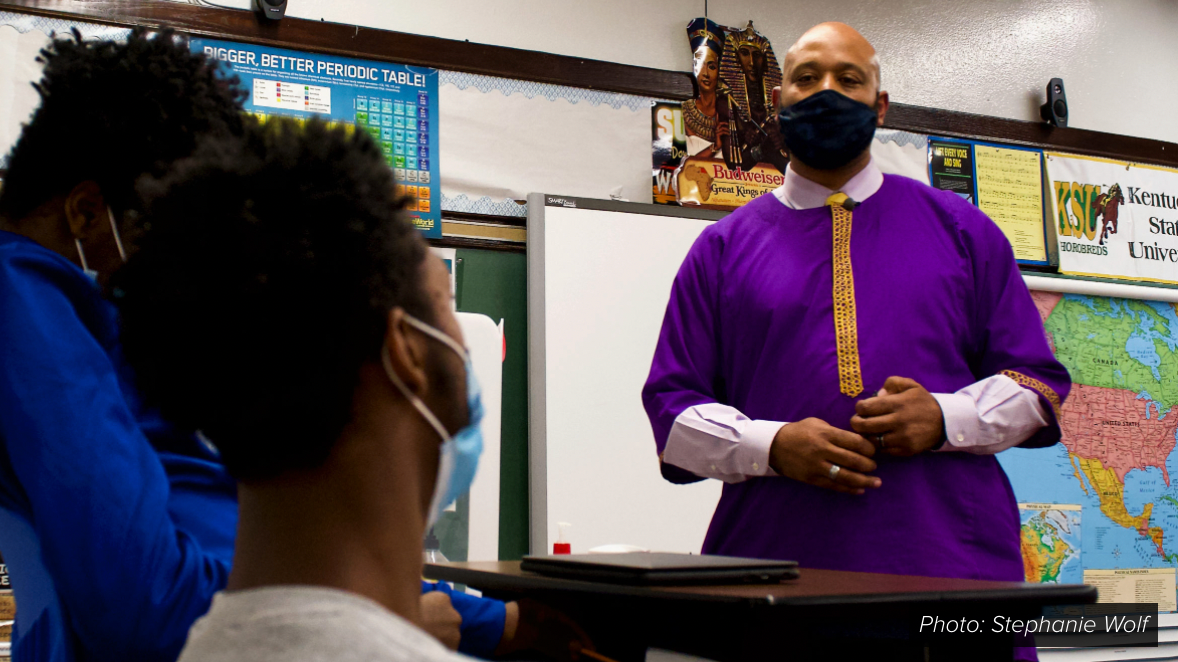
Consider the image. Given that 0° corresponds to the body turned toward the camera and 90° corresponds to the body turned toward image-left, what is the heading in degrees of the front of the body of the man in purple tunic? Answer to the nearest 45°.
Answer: approximately 0°

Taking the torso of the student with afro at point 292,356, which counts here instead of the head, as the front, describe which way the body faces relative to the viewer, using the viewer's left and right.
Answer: facing away from the viewer and to the right of the viewer

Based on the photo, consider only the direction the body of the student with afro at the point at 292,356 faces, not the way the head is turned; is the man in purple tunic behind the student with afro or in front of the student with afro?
in front

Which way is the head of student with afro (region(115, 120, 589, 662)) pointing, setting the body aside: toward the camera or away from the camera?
away from the camera

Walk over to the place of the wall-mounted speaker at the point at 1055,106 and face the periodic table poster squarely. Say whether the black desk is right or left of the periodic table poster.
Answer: left

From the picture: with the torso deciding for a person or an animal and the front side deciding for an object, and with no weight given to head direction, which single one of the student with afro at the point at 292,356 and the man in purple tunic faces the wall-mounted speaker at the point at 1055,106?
the student with afro

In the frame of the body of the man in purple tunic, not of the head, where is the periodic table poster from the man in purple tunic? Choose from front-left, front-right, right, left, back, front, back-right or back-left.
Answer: back-right

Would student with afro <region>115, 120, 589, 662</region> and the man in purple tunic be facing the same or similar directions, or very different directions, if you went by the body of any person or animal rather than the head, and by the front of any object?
very different directions

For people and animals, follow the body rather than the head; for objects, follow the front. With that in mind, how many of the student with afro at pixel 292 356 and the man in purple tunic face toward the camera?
1

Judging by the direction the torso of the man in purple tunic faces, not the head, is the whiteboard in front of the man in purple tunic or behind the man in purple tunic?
behind

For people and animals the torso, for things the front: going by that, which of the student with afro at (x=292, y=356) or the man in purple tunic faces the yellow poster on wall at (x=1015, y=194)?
the student with afro
